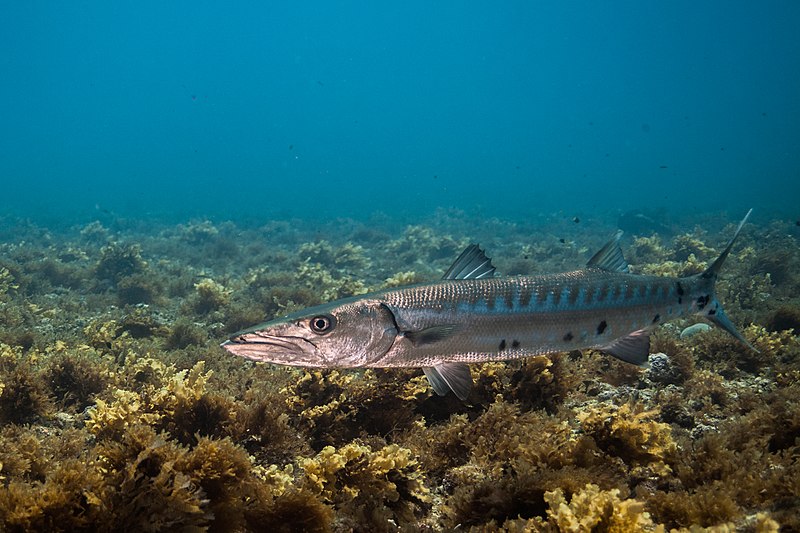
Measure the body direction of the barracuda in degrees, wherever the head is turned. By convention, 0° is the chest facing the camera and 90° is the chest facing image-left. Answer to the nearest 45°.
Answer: approximately 90°
